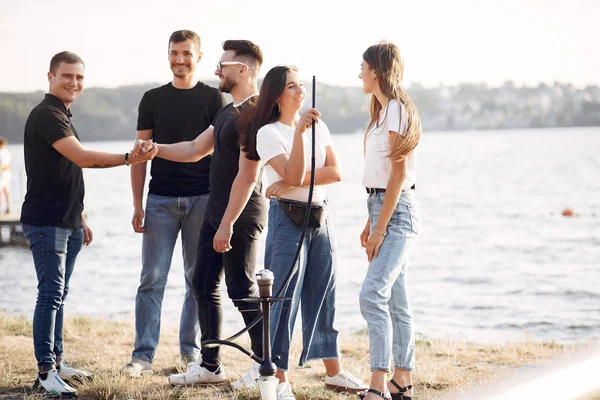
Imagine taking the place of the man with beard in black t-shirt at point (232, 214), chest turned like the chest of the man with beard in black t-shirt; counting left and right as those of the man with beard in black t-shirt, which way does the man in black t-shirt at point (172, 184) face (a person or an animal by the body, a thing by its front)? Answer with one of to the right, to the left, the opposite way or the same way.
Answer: to the left

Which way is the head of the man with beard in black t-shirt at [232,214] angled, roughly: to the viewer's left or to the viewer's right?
to the viewer's left

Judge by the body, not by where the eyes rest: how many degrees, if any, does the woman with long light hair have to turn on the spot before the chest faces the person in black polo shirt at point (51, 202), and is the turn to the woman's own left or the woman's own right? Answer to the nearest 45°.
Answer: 0° — they already face them

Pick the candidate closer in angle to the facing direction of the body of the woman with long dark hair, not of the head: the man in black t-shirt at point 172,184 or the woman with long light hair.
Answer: the woman with long light hair

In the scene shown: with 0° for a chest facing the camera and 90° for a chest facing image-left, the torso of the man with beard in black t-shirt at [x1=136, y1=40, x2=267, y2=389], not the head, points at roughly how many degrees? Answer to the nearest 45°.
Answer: approximately 90°

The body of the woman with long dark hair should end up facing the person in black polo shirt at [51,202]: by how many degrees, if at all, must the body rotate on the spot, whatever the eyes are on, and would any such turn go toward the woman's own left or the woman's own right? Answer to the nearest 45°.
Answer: approximately 135° to the woman's own right

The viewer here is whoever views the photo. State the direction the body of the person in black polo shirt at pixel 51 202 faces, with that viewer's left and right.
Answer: facing to the right of the viewer

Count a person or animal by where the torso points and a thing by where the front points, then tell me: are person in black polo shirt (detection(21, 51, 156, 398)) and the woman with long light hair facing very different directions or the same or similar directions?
very different directions

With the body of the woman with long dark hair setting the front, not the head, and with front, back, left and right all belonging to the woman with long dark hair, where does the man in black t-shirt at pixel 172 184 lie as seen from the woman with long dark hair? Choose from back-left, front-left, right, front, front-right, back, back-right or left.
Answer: back

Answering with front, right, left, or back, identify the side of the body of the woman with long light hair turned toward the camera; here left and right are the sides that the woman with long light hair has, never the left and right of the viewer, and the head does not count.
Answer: left
